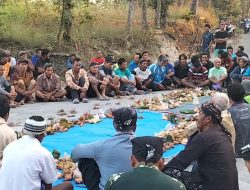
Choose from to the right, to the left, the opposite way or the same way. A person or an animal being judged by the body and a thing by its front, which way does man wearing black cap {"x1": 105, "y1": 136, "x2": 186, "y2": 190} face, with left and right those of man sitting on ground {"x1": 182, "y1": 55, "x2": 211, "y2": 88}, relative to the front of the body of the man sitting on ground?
the opposite way

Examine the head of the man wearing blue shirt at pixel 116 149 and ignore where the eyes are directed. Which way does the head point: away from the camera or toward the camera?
away from the camera

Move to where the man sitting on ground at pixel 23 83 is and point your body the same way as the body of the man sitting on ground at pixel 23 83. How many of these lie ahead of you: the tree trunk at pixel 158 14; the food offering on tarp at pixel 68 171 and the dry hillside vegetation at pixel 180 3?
1

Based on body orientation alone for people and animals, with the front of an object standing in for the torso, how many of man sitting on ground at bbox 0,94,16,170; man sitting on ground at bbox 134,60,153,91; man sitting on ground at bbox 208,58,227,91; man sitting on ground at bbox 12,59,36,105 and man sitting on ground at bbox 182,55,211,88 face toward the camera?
4

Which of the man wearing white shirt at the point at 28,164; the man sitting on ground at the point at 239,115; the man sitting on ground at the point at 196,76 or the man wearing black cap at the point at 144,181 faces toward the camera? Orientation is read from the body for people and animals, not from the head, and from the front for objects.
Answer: the man sitting on ground at the point at 196,76

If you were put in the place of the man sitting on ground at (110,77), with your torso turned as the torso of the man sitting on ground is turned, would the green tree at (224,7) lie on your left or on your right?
on your left

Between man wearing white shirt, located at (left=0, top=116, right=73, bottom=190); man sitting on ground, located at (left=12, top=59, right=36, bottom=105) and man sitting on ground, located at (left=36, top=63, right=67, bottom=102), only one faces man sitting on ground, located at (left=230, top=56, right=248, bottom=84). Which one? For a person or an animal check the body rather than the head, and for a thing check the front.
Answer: the man wearing white shirt

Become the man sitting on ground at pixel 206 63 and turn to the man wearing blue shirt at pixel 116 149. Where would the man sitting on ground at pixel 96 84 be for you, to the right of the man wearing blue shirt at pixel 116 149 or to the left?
right

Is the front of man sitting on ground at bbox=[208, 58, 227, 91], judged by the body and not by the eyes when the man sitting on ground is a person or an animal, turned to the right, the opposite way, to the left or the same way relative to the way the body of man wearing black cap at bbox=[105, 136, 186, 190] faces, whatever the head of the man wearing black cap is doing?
the opposite way

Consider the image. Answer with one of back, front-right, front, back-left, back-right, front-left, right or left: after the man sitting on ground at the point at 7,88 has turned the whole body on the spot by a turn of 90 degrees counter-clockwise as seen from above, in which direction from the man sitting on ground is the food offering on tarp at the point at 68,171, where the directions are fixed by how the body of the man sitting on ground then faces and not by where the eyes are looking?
back-right

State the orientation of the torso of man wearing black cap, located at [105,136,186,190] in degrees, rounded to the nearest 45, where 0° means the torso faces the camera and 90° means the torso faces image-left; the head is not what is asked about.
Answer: approximately 180°

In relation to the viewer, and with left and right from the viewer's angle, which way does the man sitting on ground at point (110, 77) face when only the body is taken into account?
facing the viewer and to the right of the viewer
